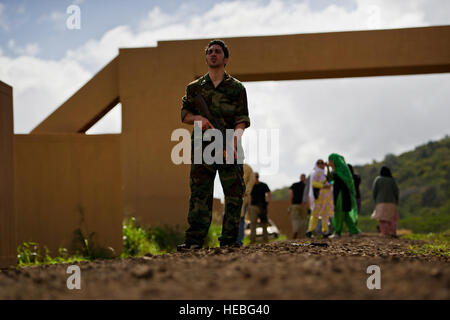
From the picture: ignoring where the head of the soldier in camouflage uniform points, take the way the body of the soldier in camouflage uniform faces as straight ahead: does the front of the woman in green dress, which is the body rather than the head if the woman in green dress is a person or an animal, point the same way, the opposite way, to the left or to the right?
to the right

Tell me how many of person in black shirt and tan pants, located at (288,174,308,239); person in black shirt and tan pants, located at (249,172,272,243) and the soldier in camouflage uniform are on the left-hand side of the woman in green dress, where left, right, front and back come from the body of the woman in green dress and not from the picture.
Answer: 1

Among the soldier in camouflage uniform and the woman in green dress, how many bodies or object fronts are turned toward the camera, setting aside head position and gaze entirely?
1

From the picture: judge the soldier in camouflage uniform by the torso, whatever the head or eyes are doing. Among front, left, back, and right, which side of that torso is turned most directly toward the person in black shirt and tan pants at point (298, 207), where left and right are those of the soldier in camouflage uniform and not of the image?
back

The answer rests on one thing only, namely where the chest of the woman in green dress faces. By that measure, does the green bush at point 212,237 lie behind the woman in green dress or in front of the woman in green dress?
in front

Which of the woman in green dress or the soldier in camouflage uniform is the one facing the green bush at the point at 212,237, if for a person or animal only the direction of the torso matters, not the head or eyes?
the woman in green dress

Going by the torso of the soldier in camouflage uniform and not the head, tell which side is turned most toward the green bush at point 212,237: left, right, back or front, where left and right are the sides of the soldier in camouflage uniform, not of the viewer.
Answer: back

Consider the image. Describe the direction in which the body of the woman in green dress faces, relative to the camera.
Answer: to the viewer's left

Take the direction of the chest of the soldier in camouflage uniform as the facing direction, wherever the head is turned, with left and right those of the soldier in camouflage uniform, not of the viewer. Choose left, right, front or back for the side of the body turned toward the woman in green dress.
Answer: back
